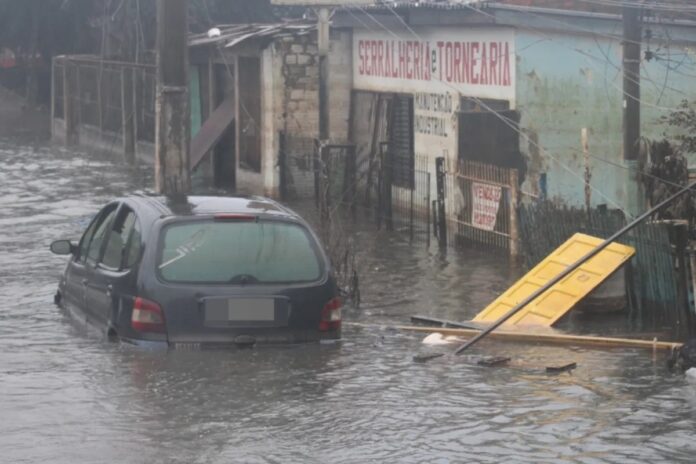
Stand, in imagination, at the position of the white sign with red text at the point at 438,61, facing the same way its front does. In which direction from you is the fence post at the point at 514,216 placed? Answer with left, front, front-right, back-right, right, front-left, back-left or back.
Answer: front-left

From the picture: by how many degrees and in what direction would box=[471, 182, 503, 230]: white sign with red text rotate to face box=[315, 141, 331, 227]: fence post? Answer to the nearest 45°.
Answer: approximately 90° to its right

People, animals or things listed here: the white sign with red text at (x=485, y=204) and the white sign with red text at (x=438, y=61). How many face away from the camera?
0

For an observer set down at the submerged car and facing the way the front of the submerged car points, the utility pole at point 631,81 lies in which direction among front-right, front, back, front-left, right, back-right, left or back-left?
right

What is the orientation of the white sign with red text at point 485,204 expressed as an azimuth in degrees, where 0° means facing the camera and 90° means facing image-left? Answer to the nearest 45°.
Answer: approximately 45°

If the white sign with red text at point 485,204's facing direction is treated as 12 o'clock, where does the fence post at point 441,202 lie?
The fence post is roughly at 3 o'clock from the white sign with red text.

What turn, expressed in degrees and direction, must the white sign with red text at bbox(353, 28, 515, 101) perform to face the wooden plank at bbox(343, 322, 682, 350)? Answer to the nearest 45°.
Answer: approximately 45° to its left

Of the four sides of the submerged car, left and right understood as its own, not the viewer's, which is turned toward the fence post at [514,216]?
right

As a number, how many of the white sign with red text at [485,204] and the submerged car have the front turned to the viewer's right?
0
